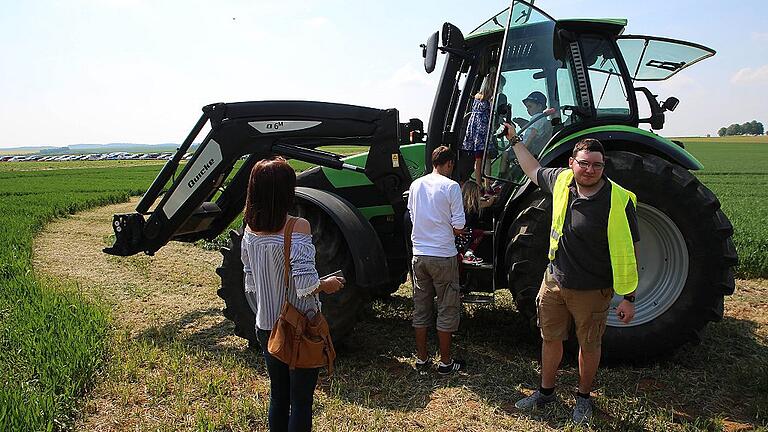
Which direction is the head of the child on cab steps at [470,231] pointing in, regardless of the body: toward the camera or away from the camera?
away from the camera

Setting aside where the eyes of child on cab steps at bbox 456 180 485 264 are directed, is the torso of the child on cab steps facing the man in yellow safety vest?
no

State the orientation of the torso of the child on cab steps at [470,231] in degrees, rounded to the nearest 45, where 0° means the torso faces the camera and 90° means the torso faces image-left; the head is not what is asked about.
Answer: approximately 180°

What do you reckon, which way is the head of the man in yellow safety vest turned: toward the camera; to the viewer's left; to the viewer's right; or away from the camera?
toward the camera
